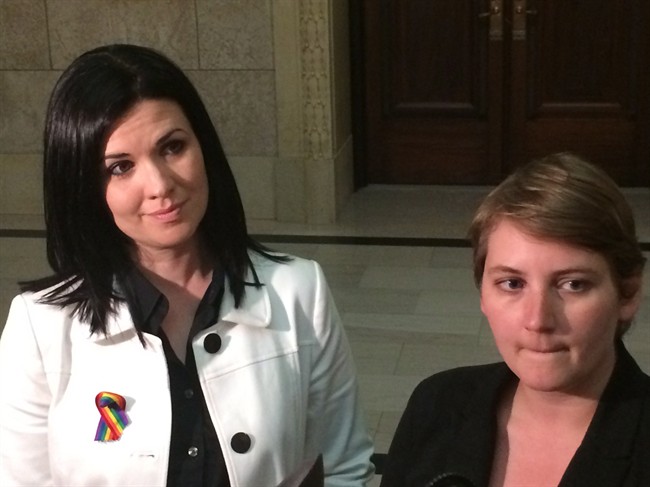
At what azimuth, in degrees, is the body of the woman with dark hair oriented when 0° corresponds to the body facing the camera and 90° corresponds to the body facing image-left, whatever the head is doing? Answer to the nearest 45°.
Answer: approximately 0°

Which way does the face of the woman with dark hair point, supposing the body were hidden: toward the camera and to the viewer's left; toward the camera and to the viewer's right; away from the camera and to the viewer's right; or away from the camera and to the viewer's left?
toward the camera and to the viewer's right

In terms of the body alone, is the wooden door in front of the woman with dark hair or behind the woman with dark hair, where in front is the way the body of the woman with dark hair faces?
behind
